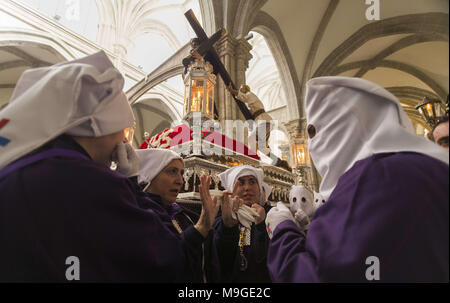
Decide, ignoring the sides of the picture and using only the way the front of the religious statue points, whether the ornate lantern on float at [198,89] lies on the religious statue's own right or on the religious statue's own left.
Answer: on the religious statue's own left

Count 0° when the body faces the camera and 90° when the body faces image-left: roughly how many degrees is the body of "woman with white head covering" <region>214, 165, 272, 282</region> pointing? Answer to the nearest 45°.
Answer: approximately 0°

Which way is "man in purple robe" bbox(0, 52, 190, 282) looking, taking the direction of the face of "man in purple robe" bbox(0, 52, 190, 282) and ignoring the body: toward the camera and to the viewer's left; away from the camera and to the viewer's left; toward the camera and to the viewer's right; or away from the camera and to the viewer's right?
away from the camera and to the viewer's right

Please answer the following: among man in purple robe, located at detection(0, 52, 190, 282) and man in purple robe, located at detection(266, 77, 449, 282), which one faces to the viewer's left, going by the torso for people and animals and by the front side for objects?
man in purple robe, located at detection(266, 77, 449, 282)

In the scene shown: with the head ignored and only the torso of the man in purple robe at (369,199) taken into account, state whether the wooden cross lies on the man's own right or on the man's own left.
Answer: on the man's own right

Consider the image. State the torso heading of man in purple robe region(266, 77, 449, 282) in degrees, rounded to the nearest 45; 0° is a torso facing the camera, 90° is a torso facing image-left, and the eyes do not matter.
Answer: approximately 90°

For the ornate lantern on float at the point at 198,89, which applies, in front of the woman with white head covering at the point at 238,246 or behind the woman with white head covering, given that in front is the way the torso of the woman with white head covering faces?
behind
